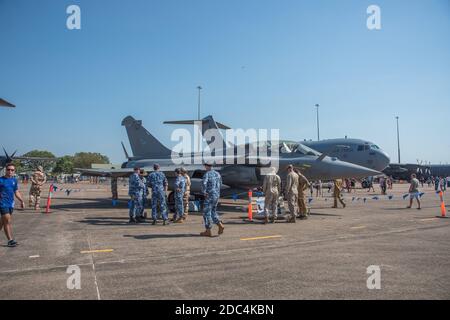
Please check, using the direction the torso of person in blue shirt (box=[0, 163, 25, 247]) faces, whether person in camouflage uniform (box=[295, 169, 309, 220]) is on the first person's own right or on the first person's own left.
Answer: on the first person's own left

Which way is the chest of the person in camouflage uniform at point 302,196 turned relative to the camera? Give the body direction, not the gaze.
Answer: to the viewer's left

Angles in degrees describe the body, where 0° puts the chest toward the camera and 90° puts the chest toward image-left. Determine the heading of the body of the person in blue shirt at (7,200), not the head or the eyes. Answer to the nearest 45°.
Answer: approximately 315°
